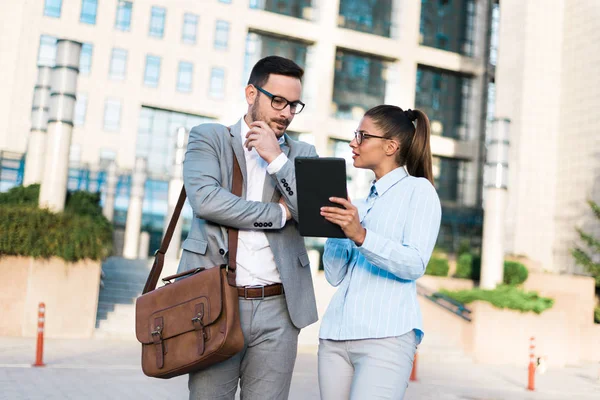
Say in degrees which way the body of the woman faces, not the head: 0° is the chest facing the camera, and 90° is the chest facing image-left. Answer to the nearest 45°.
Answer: approximately 45°

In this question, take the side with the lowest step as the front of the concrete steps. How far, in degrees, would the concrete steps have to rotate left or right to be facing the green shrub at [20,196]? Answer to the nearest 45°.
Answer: approximately 90° to its right

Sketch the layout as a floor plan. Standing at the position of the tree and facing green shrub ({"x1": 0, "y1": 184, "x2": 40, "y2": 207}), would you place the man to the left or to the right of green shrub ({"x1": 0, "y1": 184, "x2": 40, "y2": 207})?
left

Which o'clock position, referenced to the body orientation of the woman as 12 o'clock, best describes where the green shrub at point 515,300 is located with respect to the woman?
The green shrub is roughly at 5 o'clock from the woman.

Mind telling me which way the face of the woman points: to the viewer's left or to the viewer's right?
to the viewer's left

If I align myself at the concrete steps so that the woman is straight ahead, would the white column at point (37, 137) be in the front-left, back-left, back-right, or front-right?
back-right

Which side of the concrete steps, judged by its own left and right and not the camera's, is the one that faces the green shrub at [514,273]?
left

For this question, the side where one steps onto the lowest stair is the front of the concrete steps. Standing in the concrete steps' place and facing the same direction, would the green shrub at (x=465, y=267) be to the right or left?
on its left

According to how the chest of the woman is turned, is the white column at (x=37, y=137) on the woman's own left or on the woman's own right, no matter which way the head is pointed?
on the woman's own right

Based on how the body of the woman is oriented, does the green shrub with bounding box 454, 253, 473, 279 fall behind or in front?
behind

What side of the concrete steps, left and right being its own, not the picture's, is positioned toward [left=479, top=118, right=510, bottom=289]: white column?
left
